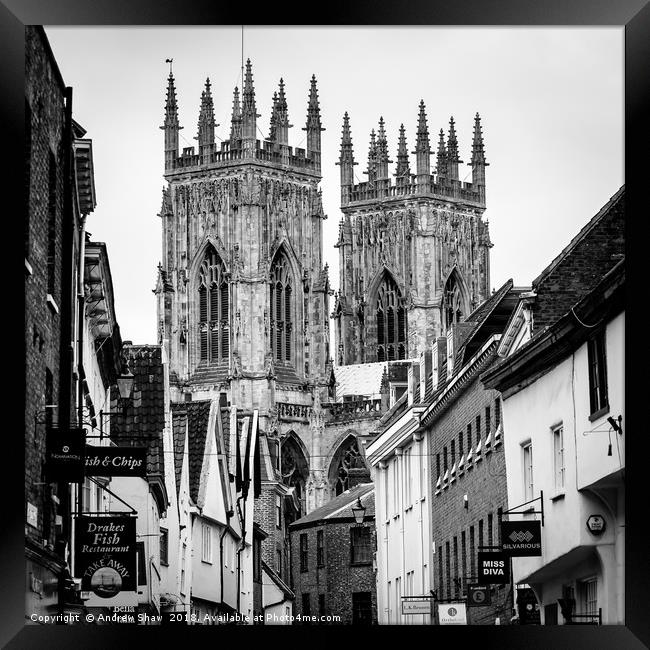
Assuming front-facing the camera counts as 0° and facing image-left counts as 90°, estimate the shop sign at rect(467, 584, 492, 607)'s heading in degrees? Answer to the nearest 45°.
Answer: approximately 0°
